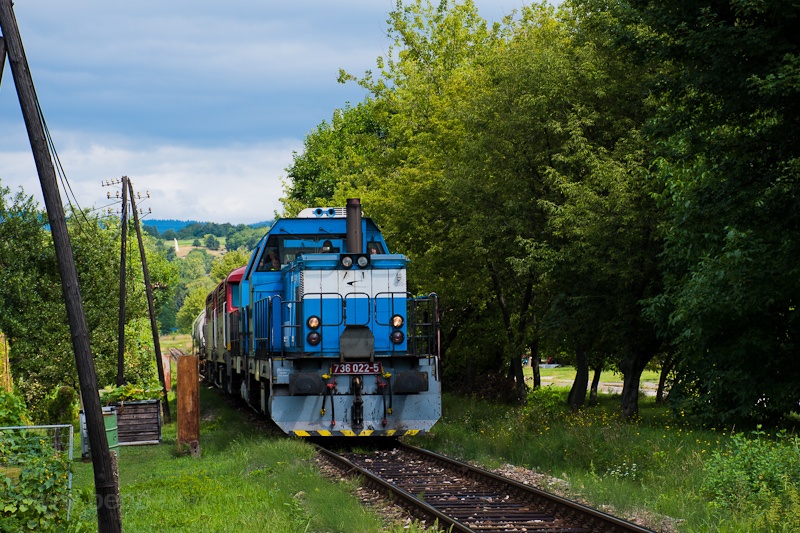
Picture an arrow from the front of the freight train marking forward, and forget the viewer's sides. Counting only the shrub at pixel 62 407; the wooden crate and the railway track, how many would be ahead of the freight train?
1

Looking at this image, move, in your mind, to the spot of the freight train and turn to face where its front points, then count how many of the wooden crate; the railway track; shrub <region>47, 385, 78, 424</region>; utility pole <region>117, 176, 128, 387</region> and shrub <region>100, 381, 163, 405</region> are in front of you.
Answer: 1

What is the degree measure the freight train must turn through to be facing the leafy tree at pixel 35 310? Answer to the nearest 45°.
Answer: approximately 135° to its right

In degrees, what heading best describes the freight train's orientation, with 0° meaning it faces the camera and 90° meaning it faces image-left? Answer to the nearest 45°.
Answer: approximately 0°

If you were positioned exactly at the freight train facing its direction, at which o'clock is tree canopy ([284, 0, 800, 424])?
The tree canopy is roughly at 8 o'clock from the freight train.

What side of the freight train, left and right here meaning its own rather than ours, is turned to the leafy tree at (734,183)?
left

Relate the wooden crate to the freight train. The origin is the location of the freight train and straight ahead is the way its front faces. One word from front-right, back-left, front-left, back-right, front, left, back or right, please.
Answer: front-right

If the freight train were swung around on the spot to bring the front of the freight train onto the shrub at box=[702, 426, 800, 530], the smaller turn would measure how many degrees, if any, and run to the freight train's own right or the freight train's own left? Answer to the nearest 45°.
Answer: approximately 45° to the freight train's own left

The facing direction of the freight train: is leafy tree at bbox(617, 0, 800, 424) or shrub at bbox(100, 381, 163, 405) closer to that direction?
the leafy tree

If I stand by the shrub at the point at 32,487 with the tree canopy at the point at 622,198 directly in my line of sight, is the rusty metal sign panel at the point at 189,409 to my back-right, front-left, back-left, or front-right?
front-left

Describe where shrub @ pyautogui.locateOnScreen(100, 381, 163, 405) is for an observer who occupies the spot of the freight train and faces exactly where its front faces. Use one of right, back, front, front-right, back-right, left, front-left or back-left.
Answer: front-right

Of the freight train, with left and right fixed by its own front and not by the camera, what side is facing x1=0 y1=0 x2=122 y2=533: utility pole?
front

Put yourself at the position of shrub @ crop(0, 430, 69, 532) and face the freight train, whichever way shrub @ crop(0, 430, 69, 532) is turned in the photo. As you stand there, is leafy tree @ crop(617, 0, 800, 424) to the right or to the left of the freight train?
right
